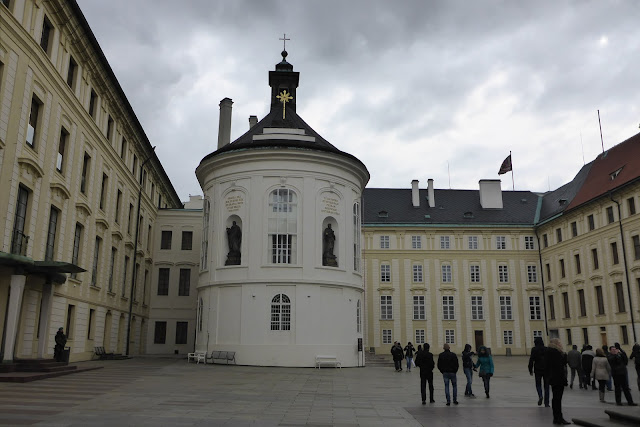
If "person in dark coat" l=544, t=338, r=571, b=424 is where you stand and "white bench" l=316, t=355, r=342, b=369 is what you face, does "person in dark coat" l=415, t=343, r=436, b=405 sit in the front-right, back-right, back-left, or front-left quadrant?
front-left

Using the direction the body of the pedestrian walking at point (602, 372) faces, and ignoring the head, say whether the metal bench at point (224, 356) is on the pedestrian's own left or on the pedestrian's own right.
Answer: on the pedestrian's own left

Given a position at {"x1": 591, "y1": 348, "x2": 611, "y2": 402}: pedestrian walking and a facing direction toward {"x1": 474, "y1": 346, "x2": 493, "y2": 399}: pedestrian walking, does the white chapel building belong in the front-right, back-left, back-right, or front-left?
front-right

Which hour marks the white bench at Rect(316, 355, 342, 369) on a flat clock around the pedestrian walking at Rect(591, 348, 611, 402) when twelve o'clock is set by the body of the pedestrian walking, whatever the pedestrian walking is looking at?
The white bench is roughly at 10 o'clock from the pedestrian walking.

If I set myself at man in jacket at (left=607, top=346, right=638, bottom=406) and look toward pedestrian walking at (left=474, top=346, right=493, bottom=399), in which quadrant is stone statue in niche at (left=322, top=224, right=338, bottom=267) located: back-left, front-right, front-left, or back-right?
front-right

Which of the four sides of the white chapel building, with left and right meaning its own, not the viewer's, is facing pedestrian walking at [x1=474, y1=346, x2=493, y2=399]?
front

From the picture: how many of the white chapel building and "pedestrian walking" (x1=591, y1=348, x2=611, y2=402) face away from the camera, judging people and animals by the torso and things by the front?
1

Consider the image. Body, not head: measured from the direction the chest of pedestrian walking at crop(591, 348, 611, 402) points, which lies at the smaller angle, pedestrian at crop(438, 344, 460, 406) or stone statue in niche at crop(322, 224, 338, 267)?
the stone statue in niche

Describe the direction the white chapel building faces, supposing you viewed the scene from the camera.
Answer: facing the viewer

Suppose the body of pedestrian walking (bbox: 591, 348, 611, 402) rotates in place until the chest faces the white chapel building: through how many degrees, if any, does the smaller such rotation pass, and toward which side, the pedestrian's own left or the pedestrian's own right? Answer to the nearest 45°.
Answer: approximately 45° to the pedestrian's own left

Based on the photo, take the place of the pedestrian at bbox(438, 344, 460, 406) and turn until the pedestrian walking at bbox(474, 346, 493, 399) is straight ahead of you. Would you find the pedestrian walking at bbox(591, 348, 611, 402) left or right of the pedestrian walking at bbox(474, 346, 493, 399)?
right

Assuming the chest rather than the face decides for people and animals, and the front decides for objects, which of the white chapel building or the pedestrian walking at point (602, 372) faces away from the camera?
the pedestrian walking

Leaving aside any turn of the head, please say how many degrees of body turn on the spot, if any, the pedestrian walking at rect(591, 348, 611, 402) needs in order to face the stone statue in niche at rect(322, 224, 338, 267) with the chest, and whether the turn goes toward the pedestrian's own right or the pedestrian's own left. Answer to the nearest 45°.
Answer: approximately 45° to the pedestrian's own left

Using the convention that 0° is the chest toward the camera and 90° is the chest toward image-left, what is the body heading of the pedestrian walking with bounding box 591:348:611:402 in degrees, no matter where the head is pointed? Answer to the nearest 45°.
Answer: approximately 180°
